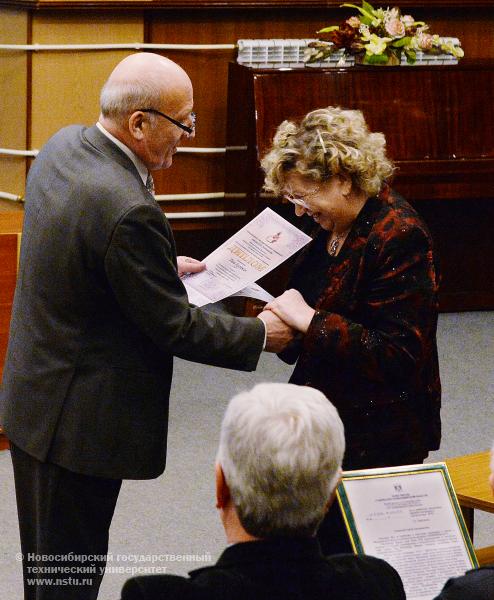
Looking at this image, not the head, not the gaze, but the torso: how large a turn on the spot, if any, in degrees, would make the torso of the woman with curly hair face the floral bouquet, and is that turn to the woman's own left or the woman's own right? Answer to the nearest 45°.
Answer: approximately 135° to the woman's own right

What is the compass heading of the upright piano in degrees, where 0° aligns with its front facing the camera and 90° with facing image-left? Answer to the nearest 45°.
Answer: approximately 0°

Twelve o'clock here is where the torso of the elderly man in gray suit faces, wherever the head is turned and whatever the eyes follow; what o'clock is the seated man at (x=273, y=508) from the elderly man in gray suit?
The seated man is roughly at 4 o'clock from the elderly man in gray suit.

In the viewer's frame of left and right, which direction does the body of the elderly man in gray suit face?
facing away from the viewer and to the right of the viewer

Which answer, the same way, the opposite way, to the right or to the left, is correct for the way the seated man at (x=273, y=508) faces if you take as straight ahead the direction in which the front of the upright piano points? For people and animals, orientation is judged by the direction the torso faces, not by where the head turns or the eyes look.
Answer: the opposite way

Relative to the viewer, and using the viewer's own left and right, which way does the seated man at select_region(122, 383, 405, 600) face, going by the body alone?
facing away from the viewer

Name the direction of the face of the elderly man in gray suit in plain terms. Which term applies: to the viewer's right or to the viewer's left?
to the viewer's right

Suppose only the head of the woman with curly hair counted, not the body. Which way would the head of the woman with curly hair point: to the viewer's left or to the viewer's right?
to the viewer's left

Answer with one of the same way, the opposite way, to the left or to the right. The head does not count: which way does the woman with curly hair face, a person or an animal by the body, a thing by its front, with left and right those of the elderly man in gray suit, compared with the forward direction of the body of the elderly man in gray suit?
the opposite way

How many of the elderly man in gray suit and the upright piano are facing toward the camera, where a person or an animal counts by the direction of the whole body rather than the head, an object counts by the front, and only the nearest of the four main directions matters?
1
